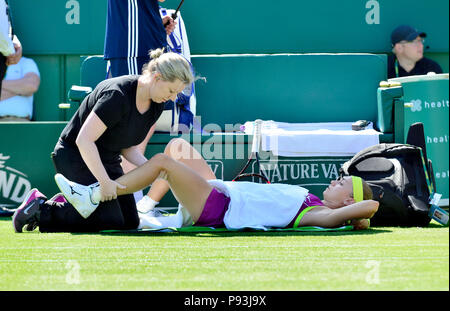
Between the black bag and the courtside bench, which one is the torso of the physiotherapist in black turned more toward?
the black bag

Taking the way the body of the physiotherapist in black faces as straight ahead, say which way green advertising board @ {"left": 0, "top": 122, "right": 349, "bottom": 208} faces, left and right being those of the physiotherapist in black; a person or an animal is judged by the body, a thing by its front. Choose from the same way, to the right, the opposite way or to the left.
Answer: to the right

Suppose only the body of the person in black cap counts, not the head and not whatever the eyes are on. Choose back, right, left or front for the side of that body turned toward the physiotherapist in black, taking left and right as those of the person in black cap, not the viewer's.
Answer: right

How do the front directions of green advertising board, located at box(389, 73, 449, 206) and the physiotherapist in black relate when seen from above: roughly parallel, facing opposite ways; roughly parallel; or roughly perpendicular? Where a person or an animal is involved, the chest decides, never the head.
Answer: roughly perpendicular

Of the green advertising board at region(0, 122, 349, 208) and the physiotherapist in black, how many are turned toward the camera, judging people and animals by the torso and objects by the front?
1

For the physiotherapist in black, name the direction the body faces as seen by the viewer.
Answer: to the viewer's right

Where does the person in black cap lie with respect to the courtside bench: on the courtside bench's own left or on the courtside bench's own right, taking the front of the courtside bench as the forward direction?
on the courtside bench's own left

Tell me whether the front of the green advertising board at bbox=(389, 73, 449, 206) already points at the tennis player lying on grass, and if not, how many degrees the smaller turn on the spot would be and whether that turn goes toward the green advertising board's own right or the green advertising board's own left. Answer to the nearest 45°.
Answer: approximately 45° to the green advertising board's own right

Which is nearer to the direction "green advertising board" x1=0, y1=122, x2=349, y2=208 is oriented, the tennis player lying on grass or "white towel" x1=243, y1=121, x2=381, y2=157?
the tennis player lying on grass

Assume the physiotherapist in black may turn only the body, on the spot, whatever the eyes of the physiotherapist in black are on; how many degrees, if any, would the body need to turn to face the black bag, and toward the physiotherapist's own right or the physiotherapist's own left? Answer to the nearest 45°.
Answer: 0° — they already face it
